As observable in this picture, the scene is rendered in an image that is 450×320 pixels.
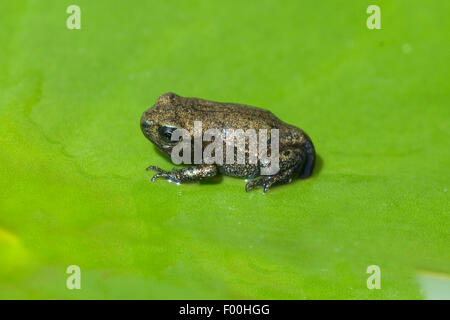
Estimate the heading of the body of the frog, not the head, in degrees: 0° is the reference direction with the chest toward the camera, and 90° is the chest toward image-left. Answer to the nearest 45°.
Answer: approximately 90°
